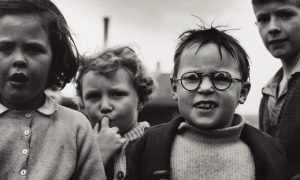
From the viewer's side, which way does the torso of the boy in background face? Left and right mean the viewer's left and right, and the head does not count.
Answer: facing the viewer and to the left of the viewer

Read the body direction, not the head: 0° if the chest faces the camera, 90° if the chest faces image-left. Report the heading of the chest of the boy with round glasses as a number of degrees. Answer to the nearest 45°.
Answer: approximately 0°

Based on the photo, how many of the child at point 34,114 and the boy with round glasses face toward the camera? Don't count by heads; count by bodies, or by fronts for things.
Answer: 2

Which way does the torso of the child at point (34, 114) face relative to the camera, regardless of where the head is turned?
toward the camera

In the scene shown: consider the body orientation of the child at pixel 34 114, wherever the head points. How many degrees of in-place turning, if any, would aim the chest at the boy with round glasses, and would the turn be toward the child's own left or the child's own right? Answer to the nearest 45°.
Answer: approximately 90° to the child's own left

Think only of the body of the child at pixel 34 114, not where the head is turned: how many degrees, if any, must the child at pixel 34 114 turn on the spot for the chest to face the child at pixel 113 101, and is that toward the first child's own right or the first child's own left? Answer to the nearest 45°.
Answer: approximately 135° to the first child's own left

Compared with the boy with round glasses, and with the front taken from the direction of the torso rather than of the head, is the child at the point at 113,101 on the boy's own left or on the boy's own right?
on the boy's own right
